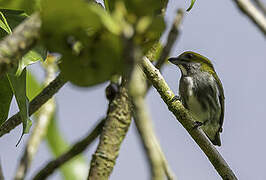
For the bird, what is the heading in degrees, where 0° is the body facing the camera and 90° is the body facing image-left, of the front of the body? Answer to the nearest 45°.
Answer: approximately 45°

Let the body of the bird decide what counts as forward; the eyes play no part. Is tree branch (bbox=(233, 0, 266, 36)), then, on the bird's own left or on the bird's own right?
on the bird's own left
